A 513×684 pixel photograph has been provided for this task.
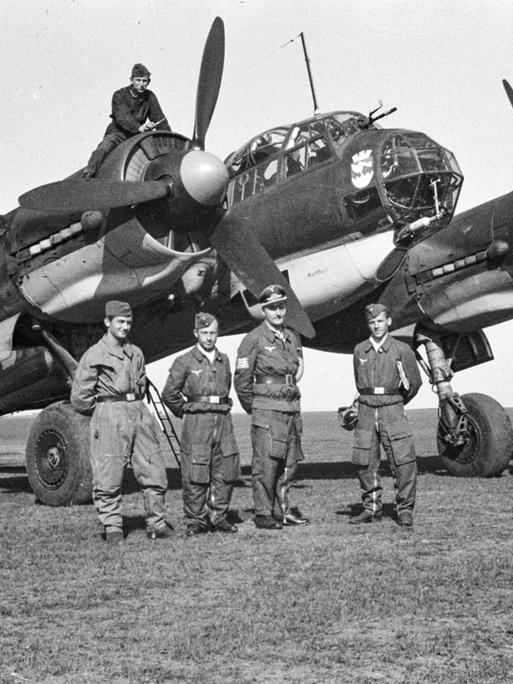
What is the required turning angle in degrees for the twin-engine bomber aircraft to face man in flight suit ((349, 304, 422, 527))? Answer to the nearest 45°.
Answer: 0° — it already faces them

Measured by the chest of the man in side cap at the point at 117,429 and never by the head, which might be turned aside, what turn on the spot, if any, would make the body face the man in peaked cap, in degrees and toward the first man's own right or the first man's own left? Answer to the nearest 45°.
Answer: approximately 45° to the first man's own left

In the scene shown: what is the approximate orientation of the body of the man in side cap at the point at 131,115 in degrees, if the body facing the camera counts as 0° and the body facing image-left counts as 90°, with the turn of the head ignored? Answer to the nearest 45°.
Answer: approximately 315°

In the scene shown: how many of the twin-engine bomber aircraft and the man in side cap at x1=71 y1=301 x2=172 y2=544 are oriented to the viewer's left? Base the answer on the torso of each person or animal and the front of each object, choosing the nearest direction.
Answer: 0

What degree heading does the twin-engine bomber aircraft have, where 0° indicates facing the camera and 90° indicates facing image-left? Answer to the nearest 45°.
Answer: approximately 315°

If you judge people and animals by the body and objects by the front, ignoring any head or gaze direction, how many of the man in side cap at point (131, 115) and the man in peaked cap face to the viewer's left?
0
